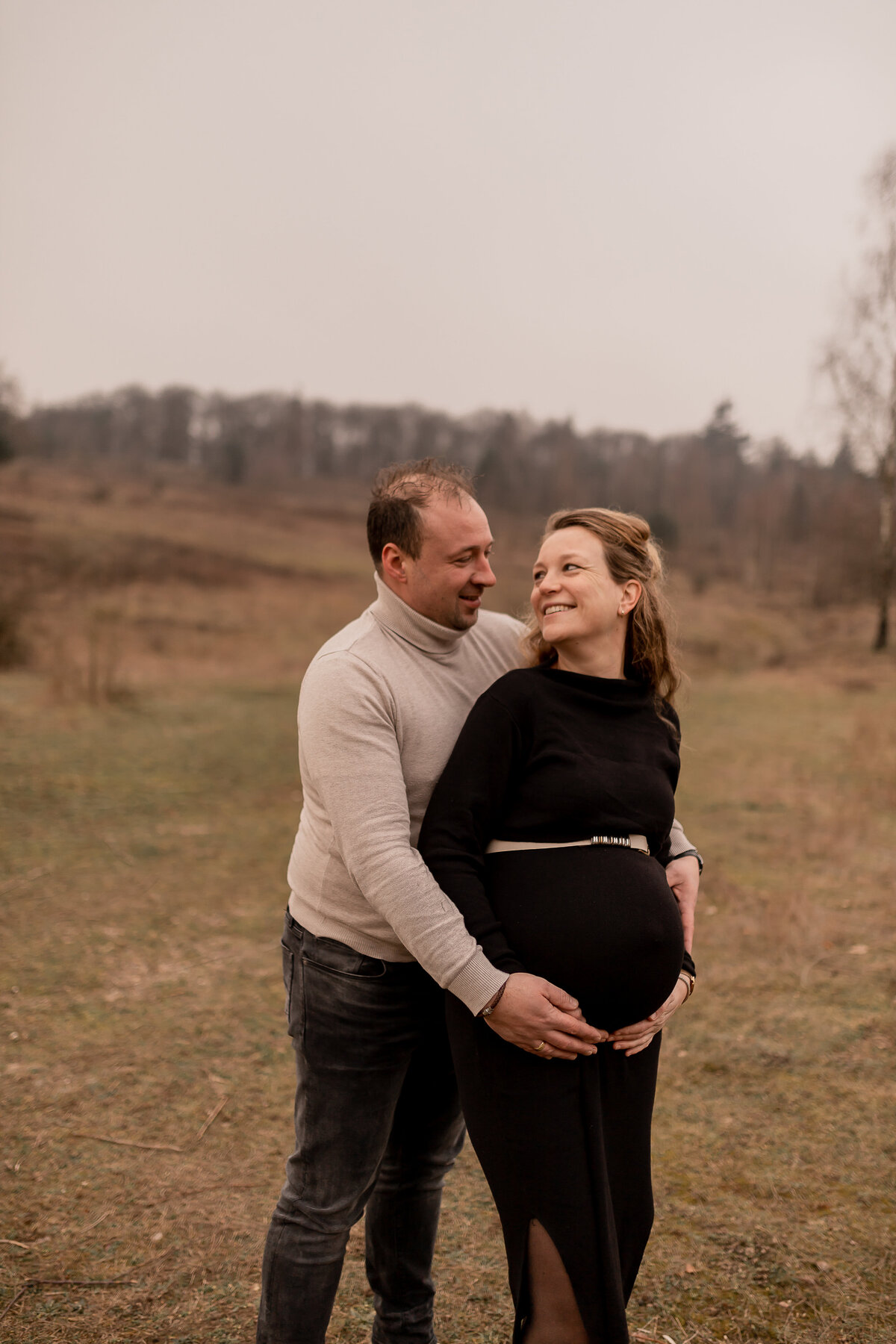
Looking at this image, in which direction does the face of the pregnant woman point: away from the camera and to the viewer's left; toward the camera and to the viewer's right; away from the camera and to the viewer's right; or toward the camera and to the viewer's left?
toward the camera and to the viewer's left

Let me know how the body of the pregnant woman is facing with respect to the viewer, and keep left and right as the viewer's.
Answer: facing the viewer and to the right of the viewer

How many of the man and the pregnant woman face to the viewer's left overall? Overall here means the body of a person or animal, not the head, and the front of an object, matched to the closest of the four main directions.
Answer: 0

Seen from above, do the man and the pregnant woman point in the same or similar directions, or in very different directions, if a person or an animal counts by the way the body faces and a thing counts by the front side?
same or similar directions

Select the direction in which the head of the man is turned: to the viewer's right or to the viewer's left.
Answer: to the viewer's right
